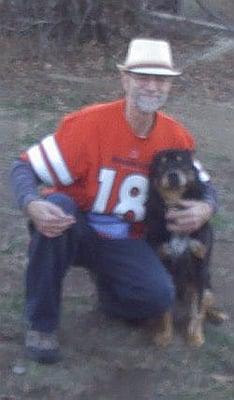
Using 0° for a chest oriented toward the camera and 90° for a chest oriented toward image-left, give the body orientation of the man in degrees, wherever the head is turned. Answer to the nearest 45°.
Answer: approximately 0°

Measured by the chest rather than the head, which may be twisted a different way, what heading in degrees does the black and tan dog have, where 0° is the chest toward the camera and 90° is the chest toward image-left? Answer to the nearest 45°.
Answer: approximately 0°

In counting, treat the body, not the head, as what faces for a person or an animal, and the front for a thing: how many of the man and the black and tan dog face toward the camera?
2
